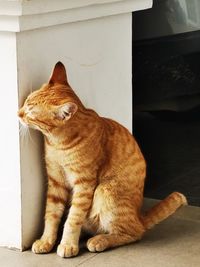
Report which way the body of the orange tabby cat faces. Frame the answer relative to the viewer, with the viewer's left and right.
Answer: facing the viewer and to the left of the viewer
